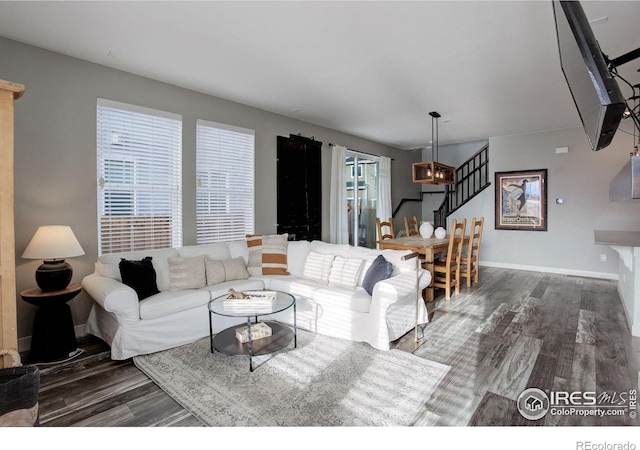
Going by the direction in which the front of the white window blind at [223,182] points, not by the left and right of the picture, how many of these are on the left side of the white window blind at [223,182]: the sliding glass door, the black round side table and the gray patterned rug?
1

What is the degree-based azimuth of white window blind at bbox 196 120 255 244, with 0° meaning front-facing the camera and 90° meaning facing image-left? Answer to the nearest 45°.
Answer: approximately 315°

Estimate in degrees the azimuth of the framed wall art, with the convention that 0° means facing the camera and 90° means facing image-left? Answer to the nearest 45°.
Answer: approximately 0°

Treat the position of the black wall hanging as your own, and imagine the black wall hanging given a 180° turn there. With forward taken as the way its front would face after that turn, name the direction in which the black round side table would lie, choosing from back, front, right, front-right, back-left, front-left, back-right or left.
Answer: left

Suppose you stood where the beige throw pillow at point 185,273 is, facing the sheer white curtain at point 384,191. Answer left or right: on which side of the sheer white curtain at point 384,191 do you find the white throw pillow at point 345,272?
right

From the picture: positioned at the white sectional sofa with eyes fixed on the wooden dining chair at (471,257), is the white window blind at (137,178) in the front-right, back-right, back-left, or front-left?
back-left

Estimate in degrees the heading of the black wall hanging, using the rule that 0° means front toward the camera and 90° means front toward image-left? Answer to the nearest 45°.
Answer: approximately 315°

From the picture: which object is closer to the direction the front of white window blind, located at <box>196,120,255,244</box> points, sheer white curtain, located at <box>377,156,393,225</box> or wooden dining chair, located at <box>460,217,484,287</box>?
the wooden dining chair

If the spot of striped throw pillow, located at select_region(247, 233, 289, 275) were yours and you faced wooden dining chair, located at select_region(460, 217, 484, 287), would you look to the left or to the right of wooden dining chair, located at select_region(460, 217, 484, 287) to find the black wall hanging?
left

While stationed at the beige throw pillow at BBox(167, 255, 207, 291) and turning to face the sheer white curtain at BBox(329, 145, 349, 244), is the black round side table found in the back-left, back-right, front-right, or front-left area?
back-left

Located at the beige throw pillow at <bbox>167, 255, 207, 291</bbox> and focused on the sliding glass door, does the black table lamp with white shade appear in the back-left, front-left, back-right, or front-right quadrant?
back-left

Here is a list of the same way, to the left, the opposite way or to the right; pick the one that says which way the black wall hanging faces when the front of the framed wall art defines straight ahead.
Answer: to the left

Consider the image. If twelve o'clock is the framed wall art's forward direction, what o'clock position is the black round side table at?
The black round side table is roughly at 1 o'clock from the framed wall art.
